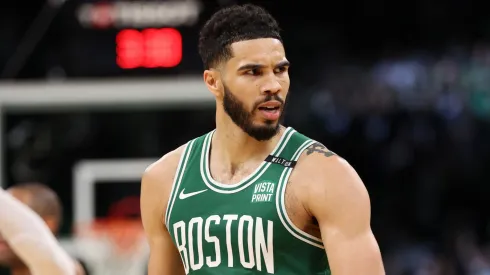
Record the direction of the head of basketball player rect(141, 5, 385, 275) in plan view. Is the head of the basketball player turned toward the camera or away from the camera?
toward the camera

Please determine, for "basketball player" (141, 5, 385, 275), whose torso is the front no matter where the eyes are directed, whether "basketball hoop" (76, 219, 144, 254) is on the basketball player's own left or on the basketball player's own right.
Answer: on the basketball player's own right

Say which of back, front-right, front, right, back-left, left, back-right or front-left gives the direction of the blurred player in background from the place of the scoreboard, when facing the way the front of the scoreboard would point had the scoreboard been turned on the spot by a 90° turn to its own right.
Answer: left

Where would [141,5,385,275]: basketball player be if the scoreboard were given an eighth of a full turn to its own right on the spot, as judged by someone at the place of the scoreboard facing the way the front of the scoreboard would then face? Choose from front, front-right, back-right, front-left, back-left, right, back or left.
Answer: front-left

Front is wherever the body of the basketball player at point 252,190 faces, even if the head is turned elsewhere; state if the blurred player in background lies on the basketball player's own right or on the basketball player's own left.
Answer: on the basketball player's own right

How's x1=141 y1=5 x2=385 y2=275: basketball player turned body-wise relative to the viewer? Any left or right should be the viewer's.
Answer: facing the viewer and to the left of the viewer

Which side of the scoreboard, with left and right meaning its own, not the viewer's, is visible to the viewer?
front
